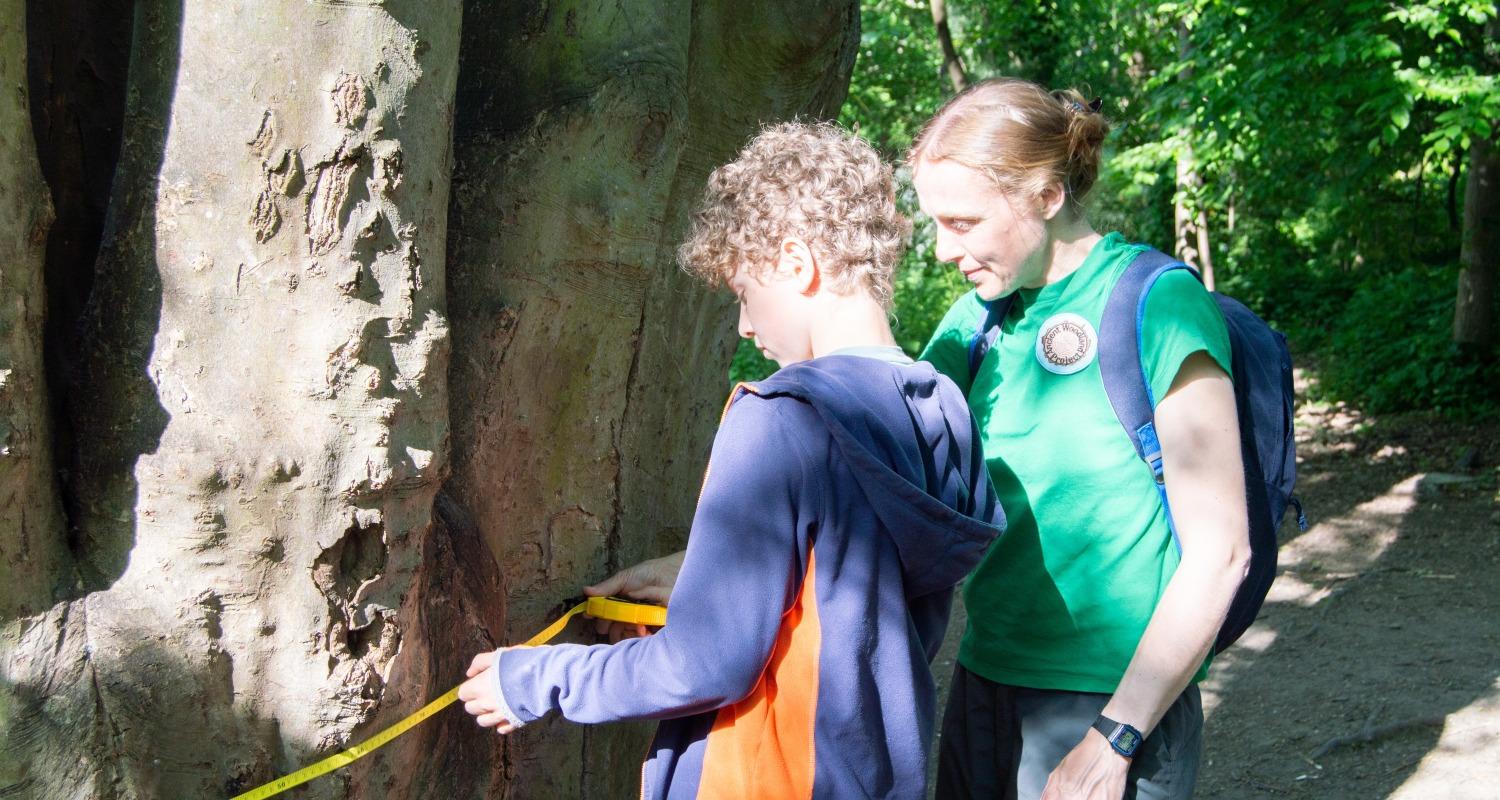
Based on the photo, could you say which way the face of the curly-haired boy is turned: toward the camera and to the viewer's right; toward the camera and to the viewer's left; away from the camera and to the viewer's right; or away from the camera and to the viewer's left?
away from the camera and to the viewer's left

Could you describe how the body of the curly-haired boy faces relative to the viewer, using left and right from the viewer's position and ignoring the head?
facing away from the viewer and to the left of the viewer

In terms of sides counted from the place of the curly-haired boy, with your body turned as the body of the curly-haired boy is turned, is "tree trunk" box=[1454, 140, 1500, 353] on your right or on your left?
on your right

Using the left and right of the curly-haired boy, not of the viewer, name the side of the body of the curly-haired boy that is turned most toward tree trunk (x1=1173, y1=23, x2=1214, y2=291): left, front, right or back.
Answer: right

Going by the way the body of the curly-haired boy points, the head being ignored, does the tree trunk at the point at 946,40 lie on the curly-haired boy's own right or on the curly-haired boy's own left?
on the curly-haired boy's own right

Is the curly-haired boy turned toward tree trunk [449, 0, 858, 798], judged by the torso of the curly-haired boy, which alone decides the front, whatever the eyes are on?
yes
